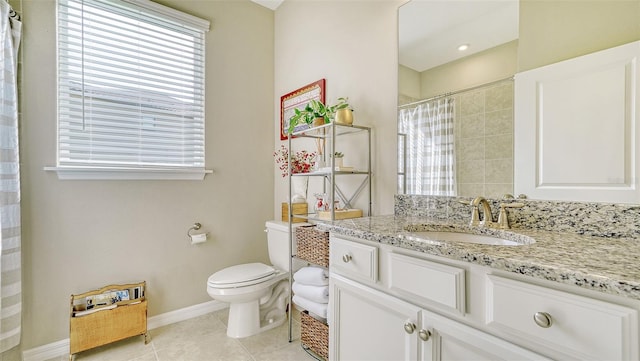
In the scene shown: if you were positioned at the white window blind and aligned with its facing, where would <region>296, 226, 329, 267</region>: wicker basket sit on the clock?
The wicker basket is roughly at 10 o'clock from the white window blind.

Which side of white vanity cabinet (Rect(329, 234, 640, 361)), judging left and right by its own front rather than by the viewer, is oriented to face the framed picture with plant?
right

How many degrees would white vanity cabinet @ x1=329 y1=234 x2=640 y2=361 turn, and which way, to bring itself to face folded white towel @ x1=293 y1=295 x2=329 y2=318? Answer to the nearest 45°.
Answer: approximately 90° to its right

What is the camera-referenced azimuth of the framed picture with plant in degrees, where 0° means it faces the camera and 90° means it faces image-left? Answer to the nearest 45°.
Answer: approximately 45°

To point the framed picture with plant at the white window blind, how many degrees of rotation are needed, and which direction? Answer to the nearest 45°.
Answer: approximately 45° to its right

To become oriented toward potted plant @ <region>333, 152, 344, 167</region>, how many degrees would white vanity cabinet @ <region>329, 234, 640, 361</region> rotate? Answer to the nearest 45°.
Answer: approximately 90° to its right

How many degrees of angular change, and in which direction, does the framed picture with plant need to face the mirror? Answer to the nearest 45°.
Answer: approximately 90° to its left

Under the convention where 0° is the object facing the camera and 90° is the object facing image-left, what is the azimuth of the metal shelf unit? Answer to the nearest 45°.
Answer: approximately 45°

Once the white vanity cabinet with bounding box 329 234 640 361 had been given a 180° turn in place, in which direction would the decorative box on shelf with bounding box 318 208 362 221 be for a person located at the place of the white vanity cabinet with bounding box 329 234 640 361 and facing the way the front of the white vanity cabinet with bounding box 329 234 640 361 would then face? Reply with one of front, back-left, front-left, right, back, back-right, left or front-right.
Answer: left

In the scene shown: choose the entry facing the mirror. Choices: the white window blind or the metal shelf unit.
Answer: the white window blind

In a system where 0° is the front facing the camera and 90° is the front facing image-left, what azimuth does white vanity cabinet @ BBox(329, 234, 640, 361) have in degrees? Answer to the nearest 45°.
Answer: approximately 45°
